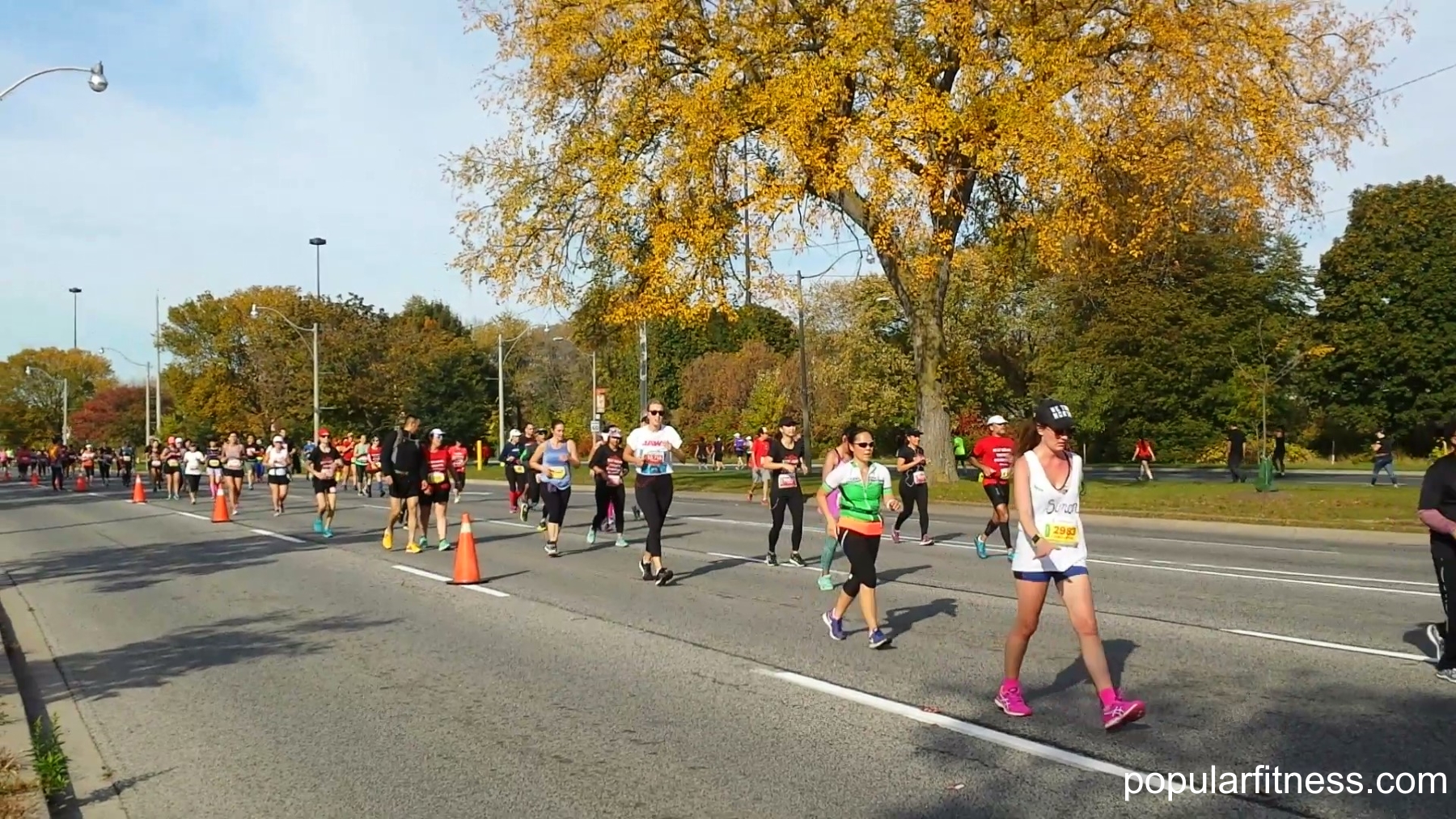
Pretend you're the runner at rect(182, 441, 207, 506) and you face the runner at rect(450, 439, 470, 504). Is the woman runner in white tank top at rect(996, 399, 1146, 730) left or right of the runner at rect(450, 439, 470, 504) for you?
right

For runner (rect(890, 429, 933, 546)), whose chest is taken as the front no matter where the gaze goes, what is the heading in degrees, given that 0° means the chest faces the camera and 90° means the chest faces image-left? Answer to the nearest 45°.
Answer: approximately 315°

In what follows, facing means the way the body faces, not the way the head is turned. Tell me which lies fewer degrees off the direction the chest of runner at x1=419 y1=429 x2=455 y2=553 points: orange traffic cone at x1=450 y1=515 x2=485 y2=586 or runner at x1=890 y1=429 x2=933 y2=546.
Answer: the orange traffic cone

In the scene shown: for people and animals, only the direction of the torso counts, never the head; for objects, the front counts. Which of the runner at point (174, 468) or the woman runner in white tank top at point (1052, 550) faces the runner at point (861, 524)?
the runner at point (174, 468)

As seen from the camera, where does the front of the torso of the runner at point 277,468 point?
toward the camera

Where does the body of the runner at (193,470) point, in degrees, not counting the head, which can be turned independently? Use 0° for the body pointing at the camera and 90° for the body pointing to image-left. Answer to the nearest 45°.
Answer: approximately 0°

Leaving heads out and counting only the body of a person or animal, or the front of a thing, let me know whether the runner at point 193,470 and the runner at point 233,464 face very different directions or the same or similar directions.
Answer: same or similar directions

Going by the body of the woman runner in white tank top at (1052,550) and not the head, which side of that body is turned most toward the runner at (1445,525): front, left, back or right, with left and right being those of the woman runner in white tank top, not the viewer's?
left

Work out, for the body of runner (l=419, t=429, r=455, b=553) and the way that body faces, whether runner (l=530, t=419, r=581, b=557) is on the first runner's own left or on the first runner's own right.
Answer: on the first runner's own left

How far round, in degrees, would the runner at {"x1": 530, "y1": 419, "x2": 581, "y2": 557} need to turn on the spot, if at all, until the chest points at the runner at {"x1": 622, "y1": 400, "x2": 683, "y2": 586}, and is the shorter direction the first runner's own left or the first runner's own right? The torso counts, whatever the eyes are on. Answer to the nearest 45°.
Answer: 0° — they already face them

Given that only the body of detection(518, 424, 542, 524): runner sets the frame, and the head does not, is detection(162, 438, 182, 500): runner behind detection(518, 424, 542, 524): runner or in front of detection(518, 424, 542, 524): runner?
behind

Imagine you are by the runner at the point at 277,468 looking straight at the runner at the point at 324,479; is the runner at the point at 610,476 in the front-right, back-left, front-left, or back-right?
front-left

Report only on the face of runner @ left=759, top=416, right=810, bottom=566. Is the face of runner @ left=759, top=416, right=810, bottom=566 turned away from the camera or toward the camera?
toward the camera

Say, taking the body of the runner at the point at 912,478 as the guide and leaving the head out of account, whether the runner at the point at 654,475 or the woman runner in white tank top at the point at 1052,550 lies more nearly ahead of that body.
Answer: the woman runner in white tank top

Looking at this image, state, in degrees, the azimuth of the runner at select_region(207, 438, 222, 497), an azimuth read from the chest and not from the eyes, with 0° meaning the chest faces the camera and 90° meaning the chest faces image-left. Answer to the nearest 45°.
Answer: approximately 0°

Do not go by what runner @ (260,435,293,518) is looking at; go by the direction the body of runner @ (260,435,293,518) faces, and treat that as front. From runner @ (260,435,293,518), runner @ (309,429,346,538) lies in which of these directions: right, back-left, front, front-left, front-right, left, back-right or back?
front

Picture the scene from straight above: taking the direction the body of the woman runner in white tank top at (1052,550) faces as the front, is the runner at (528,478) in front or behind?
behind

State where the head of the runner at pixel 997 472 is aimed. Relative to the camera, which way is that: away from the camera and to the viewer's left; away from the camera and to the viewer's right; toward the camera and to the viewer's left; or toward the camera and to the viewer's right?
toward the camera and to the viewer's right
